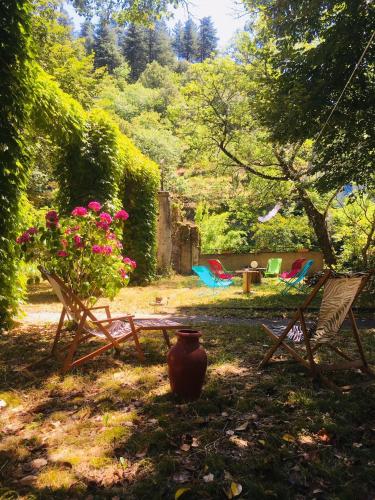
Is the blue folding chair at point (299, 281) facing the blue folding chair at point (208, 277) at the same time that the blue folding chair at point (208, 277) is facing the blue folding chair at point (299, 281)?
yes

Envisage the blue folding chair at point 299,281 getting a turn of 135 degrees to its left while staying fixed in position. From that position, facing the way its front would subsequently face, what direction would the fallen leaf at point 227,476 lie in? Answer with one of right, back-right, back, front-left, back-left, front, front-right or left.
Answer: front-right

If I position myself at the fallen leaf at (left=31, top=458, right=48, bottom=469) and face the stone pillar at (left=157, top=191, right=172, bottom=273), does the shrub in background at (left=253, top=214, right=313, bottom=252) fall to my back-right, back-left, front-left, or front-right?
front-right

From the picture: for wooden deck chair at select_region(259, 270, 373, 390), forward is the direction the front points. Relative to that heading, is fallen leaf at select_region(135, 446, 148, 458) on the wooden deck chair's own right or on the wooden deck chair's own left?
on the wooden deck chair's own left

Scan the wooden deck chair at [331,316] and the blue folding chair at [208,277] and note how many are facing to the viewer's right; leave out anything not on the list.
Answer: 1

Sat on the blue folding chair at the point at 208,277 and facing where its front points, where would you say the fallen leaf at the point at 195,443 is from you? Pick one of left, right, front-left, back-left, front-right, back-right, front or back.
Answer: right

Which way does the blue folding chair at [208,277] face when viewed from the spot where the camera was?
facing to the right of the viewer

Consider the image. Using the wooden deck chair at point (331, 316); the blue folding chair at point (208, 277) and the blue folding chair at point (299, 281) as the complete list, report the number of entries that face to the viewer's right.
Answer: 1

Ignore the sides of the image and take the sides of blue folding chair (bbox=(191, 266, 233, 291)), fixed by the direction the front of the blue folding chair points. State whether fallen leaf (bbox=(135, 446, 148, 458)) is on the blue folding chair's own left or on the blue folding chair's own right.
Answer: on the blue folding chair's own right

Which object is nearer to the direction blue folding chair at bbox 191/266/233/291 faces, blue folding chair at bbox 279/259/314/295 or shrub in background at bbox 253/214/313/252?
the blue folding chair

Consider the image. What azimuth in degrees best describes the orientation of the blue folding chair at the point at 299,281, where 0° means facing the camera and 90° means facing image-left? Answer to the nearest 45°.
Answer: approximately 90°

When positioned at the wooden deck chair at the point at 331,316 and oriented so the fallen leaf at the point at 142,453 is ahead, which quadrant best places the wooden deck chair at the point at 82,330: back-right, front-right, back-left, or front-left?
front-right

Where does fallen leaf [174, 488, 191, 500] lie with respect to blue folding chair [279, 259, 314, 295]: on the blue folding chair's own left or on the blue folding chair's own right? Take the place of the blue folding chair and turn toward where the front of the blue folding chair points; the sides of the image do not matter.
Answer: on the blue folding chair's own left
